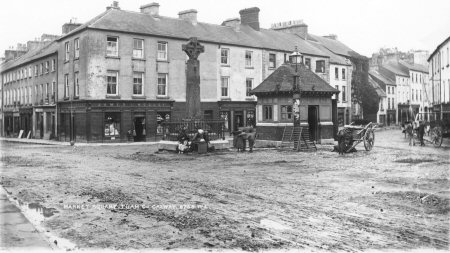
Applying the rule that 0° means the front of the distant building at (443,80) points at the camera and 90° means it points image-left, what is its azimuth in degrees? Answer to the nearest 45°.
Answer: approximately 90°

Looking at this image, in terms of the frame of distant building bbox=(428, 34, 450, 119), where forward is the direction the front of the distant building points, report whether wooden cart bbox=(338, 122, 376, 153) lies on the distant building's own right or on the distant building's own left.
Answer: on the distant building's own left
